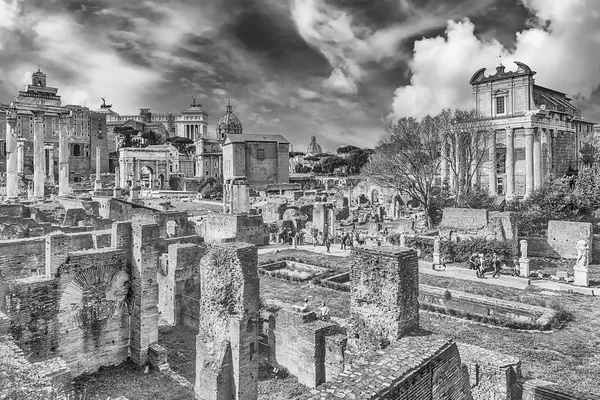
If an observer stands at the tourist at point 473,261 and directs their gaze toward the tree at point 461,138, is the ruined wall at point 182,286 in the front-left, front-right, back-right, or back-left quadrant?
back-left

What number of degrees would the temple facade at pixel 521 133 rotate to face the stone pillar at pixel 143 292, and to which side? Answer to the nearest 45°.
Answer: approximately 45° to its left

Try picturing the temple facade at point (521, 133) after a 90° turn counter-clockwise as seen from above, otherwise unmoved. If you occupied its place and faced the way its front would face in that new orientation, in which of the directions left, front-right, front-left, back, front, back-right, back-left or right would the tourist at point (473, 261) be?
front-right

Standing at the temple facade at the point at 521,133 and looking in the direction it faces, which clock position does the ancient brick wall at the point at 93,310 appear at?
The ancient brick wall is roughly at 11 o'clock from the temple facade.

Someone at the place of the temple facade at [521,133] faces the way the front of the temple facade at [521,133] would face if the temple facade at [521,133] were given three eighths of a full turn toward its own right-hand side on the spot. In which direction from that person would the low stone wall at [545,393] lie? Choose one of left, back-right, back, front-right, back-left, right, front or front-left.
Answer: back

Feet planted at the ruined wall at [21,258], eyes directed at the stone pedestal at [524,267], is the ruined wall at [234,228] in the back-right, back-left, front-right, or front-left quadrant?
front-left

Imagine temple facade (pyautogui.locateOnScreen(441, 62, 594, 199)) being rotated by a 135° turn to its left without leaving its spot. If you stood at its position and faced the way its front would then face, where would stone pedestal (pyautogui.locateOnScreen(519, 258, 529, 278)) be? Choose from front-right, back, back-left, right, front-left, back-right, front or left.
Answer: right

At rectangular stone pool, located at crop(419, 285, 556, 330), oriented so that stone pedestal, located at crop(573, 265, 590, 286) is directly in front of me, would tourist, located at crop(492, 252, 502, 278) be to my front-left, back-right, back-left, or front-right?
front-left

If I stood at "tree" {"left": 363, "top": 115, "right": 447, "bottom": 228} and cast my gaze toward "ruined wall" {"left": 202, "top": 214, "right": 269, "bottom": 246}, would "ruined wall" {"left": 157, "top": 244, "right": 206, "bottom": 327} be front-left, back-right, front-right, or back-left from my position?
front-left

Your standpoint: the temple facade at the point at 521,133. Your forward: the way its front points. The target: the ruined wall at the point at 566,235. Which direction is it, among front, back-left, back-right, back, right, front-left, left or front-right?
front-left

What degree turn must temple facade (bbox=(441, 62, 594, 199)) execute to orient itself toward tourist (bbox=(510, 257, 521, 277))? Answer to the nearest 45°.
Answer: approximately 45° to its left

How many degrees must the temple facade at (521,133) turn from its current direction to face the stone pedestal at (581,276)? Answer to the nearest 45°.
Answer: approximately 45° to its left

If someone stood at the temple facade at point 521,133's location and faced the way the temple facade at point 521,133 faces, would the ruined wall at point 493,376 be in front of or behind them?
in front

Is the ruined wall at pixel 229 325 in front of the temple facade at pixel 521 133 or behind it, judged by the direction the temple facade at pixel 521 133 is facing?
in front

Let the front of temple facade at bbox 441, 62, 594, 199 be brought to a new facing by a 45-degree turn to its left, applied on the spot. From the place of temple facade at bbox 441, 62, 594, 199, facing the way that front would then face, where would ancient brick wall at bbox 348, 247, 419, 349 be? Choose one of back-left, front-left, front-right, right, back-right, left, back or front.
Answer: front

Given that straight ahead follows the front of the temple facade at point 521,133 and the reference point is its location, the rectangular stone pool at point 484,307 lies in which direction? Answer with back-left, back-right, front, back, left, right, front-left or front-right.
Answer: front-left

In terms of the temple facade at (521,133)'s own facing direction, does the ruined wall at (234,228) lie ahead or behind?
ahead
